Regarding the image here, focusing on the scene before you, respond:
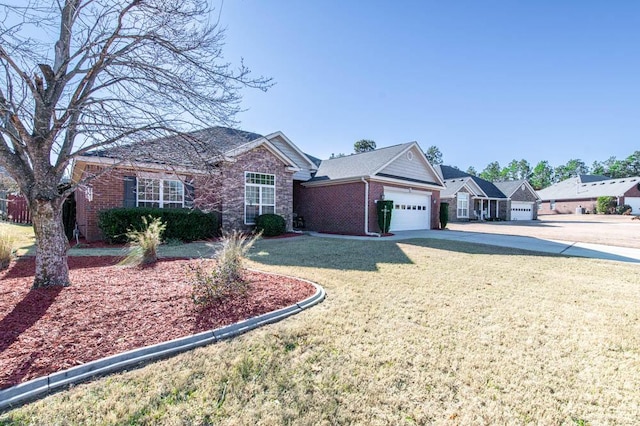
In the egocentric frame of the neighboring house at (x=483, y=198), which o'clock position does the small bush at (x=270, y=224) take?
The small bush is roughly at 2 o'clock from the neighboring house.

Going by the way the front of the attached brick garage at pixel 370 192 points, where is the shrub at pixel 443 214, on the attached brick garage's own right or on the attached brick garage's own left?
on the attached brick garage's own left

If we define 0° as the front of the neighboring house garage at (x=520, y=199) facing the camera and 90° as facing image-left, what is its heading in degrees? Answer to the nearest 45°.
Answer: approximately 315°

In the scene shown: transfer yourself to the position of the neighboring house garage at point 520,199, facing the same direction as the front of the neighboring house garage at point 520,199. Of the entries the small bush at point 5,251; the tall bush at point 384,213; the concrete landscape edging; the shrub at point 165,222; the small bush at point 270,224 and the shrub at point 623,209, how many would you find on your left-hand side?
1

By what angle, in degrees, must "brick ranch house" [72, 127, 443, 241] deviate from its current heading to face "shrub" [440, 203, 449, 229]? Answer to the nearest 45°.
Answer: approximately 45° to its left

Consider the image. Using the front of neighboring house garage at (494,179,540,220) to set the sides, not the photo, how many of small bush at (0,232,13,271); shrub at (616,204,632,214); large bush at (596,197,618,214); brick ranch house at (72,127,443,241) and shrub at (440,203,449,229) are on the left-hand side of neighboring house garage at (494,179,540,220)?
2

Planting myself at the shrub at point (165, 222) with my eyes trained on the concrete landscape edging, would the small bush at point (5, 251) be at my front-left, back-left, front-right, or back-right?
front-right

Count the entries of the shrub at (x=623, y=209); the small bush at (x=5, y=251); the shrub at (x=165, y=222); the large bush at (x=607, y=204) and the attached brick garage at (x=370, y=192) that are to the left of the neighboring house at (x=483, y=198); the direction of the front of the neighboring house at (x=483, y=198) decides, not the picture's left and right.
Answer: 2

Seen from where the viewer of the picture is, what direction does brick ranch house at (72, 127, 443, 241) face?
facing the viewer and to the right of the viewer

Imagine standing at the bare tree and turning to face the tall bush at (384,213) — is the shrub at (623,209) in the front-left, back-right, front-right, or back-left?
front-right

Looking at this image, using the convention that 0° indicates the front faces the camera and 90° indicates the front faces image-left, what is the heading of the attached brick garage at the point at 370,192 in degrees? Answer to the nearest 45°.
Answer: approximately 315°

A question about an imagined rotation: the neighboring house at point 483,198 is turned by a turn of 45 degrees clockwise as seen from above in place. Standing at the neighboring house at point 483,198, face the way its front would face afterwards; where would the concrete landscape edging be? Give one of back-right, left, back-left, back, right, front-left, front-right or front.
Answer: front

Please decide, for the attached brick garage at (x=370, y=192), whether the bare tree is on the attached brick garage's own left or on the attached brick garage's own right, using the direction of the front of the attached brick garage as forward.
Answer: on the attached brick garage's own right

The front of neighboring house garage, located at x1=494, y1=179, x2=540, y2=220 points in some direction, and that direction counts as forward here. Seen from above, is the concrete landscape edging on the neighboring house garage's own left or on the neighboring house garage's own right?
on the neighboring house garage's own right

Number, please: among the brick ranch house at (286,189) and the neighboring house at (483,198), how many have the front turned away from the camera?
0

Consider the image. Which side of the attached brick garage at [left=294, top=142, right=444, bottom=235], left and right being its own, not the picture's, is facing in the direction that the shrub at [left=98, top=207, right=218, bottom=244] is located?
right
